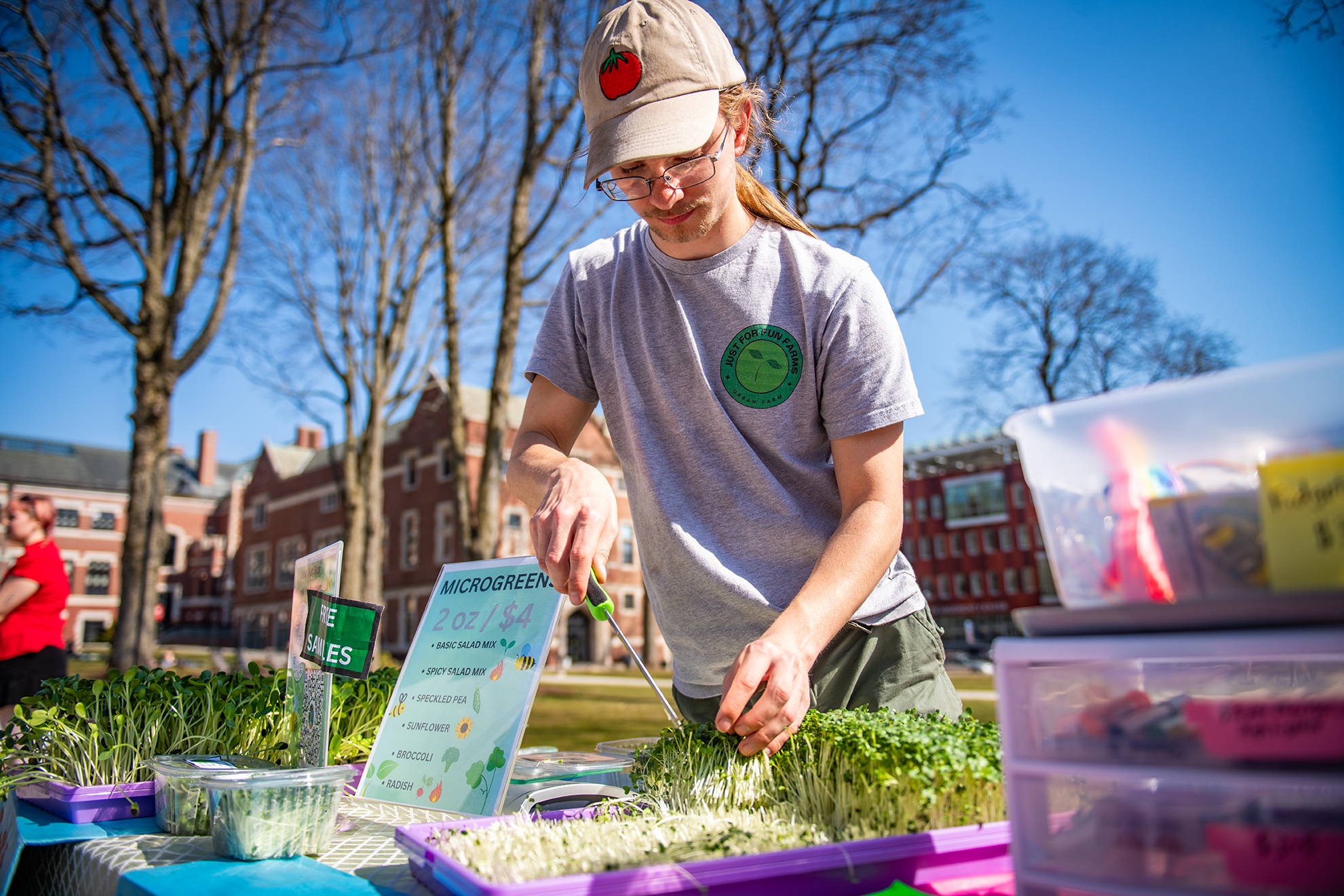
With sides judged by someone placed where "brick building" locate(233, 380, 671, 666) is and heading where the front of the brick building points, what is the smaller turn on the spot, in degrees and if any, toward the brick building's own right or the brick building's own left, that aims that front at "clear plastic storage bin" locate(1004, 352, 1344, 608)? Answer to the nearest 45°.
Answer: approximately 45° to the brick building's own right

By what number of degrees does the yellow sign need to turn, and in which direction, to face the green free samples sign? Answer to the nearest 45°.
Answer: approximately 90° to its right

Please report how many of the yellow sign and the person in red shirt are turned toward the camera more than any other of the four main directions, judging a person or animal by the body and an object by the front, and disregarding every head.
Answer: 1
